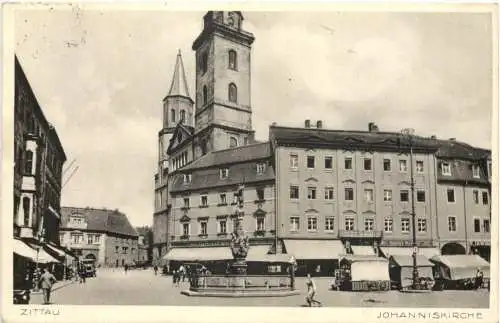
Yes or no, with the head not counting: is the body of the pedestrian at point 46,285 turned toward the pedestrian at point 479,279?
no

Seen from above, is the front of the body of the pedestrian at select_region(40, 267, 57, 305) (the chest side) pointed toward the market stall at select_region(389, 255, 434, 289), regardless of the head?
no

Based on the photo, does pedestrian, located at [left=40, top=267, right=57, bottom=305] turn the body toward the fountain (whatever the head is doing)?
no
